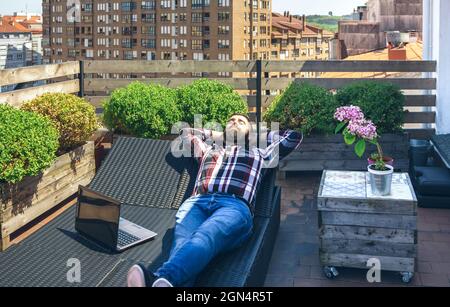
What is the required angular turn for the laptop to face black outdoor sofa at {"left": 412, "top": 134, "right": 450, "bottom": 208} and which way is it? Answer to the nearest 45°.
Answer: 0° — it already faces it
